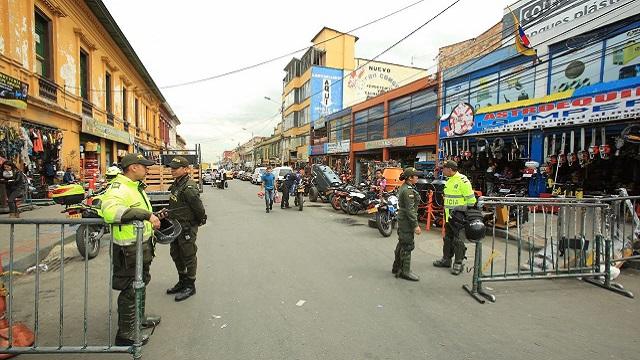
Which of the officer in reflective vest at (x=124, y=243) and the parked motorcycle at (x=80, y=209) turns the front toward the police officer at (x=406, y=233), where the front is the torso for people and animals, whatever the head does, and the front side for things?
the officer in reflective vest

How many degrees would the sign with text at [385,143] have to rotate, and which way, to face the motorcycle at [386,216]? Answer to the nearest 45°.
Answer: approximately 45° to its left

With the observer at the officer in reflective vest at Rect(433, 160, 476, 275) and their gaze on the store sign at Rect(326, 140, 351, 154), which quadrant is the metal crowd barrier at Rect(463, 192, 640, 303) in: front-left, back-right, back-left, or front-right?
back-right

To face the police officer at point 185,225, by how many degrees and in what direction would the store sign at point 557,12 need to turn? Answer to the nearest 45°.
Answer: approximately 45° to its left

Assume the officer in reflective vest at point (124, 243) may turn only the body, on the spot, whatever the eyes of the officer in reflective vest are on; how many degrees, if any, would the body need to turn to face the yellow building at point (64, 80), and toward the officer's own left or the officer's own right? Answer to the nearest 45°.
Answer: approximately 90° to the officer's own left

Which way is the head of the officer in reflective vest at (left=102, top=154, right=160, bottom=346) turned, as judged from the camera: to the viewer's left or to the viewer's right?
to the viewer's right

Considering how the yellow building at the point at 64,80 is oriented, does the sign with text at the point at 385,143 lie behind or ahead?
ahead
